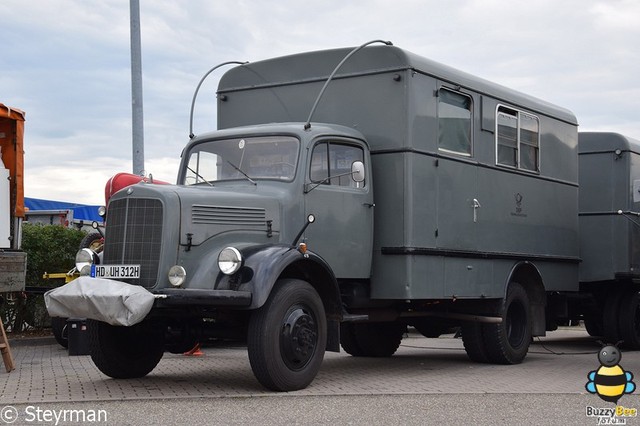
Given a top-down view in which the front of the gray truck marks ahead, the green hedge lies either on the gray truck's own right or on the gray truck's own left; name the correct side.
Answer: on the gray truck's own right

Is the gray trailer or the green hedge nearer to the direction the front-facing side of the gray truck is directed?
the green hedge

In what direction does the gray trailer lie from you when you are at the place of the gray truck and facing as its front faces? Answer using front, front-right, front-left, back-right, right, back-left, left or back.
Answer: back

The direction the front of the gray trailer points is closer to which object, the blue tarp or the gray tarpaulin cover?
the gray tarpaulin cover

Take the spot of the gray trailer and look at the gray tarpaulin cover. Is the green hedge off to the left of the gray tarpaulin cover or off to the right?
right

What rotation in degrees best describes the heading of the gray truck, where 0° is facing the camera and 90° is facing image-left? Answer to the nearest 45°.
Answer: approximately 45°
